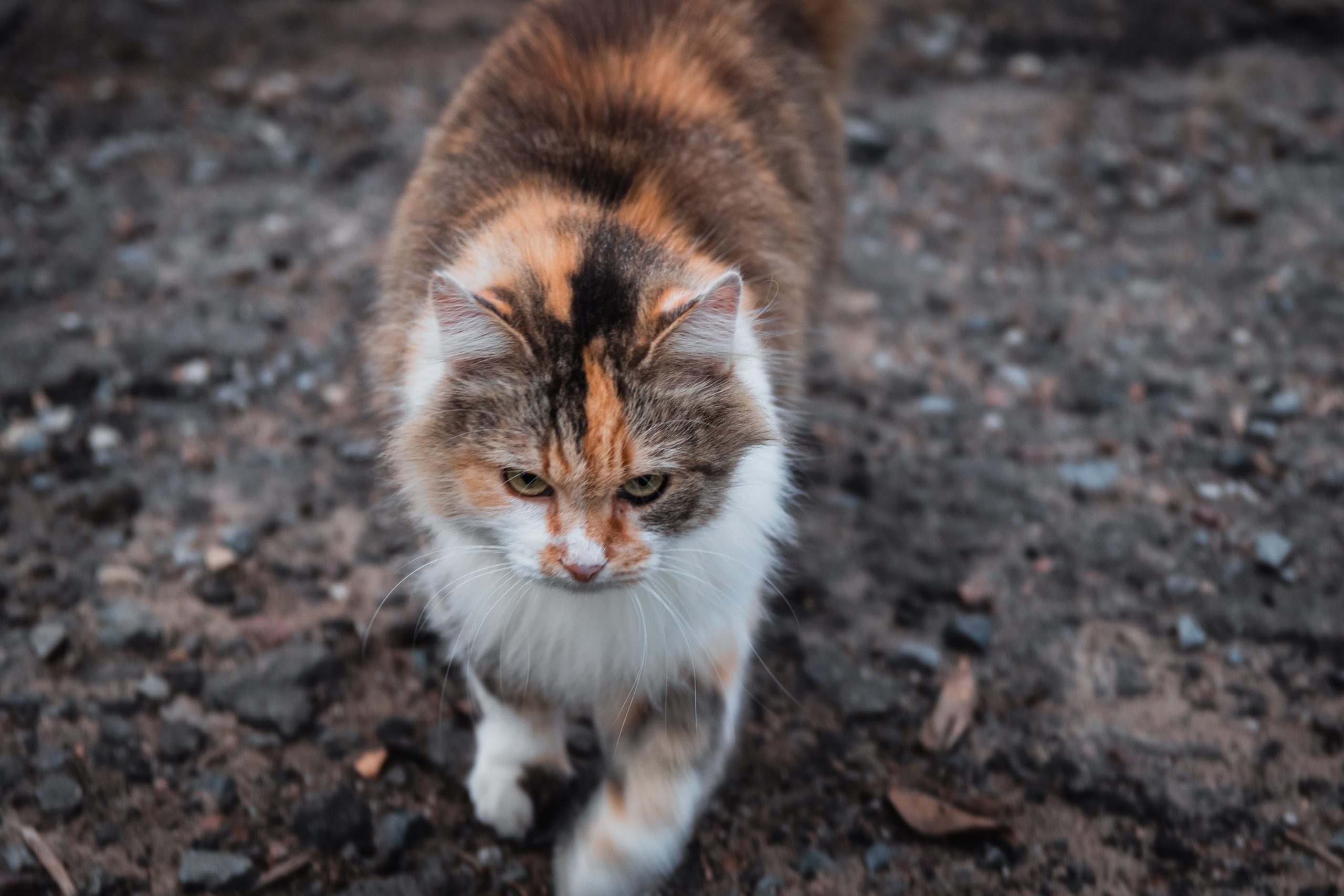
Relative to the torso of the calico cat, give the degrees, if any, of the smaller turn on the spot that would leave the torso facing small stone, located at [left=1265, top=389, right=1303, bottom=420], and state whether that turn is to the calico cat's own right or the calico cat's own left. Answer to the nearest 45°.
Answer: approximately 135° to the calico cat's own left

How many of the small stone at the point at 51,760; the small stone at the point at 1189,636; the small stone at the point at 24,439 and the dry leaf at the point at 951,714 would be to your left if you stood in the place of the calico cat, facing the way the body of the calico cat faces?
2

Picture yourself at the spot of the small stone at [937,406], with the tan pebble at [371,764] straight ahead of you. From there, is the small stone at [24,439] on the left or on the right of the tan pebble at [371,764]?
right

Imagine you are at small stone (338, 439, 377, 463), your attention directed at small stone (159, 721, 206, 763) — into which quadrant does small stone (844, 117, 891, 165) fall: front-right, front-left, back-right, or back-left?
back-left

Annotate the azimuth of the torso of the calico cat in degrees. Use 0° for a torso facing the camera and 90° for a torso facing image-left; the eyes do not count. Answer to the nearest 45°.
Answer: approximately 0°

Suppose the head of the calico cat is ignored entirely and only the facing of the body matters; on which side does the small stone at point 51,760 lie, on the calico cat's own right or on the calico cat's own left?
on the calico cat's own right

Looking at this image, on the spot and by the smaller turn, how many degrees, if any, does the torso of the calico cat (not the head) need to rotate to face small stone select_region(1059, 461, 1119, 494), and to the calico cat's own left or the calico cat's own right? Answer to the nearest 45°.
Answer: approximately 135° to the calico cat's own left

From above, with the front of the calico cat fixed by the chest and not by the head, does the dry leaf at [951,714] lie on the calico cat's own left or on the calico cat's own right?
on the calico cat's own left
